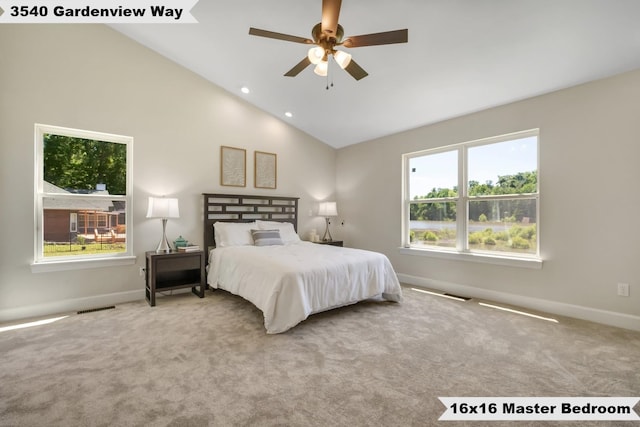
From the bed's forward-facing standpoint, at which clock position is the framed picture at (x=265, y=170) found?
The framed picture is roughly at 7 o'clock from the bed.

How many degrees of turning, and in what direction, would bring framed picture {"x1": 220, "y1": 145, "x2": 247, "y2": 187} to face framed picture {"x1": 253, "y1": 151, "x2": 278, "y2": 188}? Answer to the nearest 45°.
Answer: approximately 45° to its left

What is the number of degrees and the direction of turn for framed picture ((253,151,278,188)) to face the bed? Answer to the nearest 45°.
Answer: approximately 45° to its right

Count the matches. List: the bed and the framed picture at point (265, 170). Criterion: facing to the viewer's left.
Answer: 0

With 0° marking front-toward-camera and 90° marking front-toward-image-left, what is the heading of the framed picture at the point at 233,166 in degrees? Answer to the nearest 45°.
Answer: approximately 315°

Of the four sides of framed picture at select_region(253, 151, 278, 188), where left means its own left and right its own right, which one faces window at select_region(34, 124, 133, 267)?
right

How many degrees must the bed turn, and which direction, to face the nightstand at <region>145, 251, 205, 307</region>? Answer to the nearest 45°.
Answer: approximately 135° to its right

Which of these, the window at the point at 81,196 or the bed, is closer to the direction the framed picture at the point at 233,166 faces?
the bed
